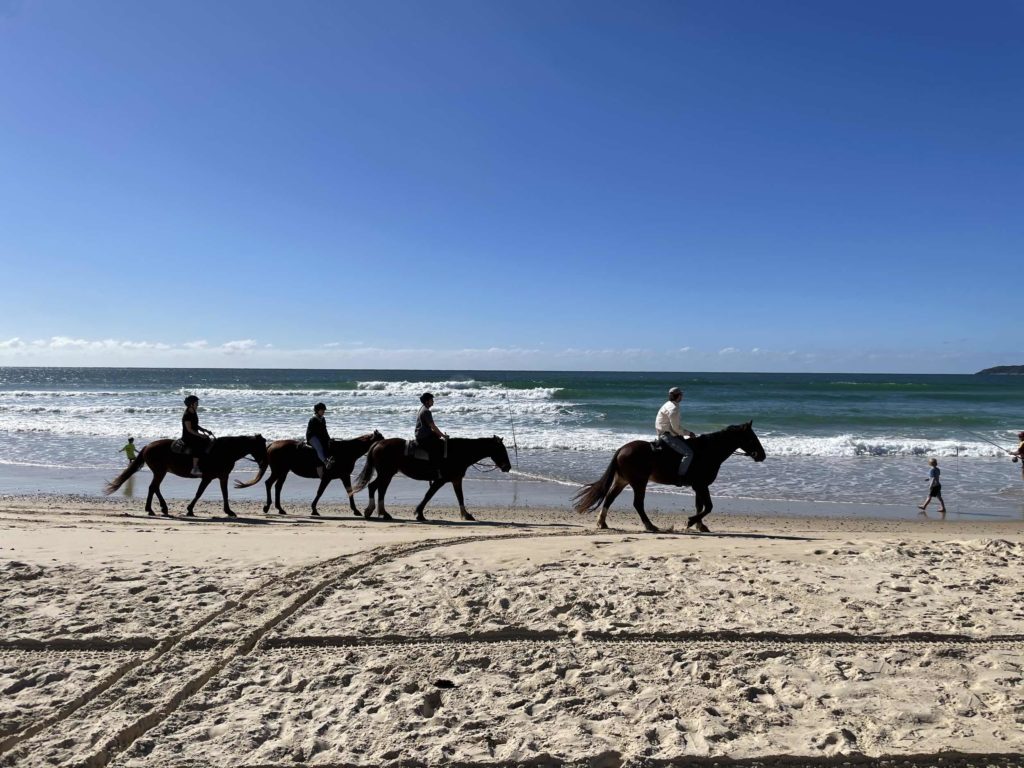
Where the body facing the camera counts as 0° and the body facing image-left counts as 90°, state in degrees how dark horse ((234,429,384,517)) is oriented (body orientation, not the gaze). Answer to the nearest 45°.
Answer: approximately 270°

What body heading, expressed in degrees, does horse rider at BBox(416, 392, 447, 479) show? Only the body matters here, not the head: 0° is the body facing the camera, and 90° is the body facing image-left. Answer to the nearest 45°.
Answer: approximately 270°

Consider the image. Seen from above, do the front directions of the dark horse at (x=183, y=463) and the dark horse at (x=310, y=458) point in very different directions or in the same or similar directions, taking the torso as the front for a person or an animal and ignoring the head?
same or similar directions

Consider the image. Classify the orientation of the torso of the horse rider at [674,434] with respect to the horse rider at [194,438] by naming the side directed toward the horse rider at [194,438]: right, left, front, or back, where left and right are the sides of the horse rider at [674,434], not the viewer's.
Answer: back

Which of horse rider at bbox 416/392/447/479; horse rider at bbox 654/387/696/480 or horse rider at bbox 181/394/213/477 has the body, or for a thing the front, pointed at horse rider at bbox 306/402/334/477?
horse rider at bbox 181/394/213/477

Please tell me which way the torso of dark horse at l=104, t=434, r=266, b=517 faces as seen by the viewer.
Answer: to the viewer's right

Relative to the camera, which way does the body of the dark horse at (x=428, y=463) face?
to the viewer's right

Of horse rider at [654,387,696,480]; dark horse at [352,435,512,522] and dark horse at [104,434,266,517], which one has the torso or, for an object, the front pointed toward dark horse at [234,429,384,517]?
dark horse at [104,434,266,517]

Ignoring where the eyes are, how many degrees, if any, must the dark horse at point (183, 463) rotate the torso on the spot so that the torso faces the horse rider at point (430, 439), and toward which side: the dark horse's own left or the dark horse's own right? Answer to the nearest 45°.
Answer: approximately 45° to the dark horse's own right

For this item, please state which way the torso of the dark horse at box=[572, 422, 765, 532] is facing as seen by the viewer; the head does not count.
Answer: to the viewer's right

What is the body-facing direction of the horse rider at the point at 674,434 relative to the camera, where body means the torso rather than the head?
to the viewer's right

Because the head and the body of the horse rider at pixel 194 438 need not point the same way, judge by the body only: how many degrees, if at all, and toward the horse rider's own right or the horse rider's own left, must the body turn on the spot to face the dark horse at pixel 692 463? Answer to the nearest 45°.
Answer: approximately 45° to the horse rider's own right

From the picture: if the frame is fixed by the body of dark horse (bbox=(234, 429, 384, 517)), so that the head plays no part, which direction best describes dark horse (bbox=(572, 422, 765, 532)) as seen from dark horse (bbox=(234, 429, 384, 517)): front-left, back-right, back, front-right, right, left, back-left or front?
front-right

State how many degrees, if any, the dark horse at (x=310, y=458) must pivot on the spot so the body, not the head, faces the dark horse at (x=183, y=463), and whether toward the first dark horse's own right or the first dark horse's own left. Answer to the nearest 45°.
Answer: approximately 180°

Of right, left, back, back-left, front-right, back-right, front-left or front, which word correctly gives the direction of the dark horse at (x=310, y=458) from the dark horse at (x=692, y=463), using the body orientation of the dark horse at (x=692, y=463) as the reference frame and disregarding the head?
back

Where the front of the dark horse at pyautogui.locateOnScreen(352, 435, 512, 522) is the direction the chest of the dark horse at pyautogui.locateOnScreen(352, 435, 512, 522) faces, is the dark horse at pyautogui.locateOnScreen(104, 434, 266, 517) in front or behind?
behind

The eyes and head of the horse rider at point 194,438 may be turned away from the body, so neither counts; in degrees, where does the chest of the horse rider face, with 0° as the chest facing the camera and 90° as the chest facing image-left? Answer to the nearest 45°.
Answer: approximately 270°

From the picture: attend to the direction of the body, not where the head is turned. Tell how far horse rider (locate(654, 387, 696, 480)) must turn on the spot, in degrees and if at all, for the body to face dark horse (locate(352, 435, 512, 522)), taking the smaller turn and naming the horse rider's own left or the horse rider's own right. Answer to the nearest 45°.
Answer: approximately 180°
